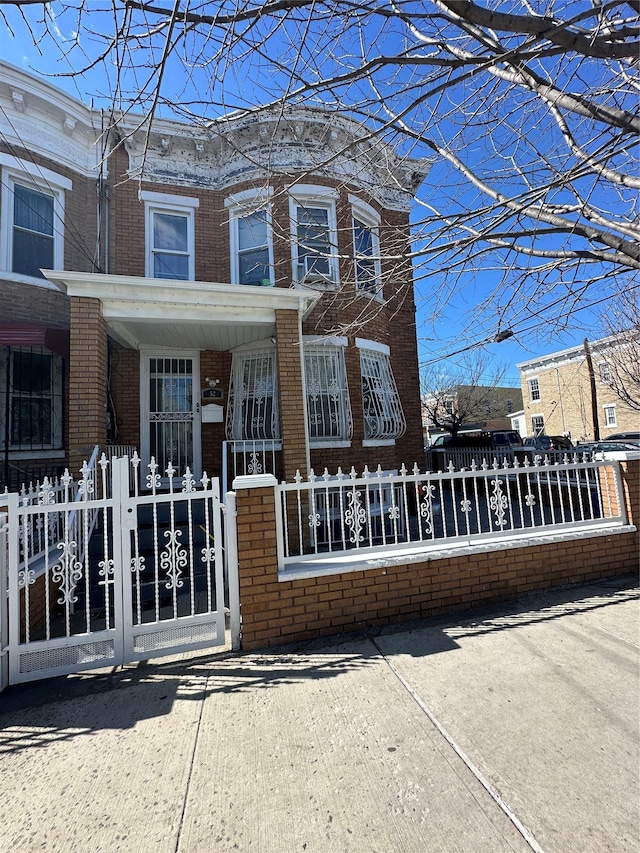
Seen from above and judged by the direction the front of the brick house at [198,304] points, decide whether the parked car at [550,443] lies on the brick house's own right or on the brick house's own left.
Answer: on the brick house's own left

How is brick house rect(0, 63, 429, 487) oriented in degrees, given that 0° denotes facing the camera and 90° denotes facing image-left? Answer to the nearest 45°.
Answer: approximately 0°
